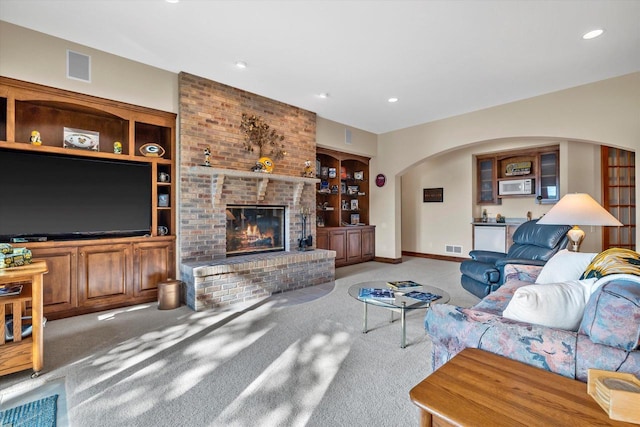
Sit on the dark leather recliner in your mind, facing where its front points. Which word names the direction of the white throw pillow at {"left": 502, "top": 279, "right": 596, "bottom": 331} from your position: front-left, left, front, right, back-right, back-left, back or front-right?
front-left

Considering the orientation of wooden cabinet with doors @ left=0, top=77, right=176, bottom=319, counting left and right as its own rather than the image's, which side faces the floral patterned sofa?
front

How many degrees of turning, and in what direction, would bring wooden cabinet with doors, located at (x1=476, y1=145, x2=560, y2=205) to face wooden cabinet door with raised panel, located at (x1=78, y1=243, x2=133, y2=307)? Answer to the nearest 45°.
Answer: approximately 45° to its right

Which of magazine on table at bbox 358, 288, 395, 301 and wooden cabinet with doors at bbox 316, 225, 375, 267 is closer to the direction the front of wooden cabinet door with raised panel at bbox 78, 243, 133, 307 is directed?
the magazine on table

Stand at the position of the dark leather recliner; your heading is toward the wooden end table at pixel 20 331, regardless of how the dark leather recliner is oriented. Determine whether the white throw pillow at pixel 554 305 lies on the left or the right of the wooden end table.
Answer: left

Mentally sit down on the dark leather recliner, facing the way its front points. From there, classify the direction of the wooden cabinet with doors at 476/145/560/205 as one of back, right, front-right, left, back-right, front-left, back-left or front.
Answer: back-right

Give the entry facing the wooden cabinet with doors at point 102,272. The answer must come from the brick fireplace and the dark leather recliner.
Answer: the dark leather recliner

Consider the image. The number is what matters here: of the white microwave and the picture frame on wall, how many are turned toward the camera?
2

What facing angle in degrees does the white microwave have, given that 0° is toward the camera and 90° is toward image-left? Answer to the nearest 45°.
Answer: approximately 0°

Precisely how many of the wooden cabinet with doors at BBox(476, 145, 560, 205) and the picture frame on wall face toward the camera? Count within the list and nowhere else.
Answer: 2

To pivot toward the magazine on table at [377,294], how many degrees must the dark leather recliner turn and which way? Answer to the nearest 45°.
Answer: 0° — it already faces it

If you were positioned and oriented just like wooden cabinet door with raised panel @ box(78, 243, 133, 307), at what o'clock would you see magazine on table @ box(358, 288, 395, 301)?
The magazine on table is roughly at 12 o'clock from the wooden cabinet door with raised panel.

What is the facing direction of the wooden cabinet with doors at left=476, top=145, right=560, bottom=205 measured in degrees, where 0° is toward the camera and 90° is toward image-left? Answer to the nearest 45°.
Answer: approximately 0°

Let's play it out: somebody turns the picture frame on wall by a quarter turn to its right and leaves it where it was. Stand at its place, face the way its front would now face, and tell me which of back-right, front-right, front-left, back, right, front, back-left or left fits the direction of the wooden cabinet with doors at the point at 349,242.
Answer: front-left

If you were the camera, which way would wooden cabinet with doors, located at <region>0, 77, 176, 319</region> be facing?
facing the viewer and to the right of the viewer
